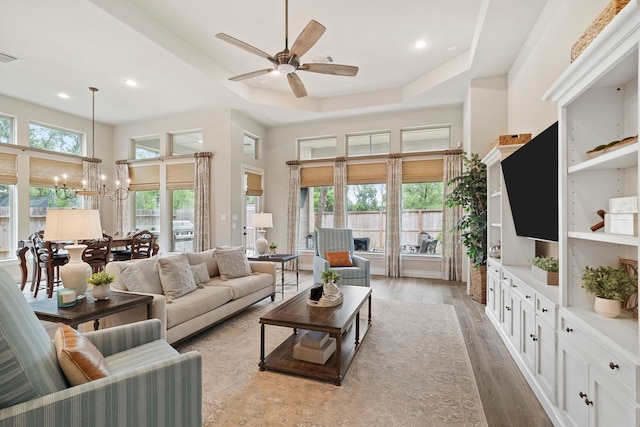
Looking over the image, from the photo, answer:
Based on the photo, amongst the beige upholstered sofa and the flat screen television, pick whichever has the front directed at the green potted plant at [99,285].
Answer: the flat screen television

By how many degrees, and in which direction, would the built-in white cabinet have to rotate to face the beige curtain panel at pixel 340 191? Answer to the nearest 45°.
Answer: approximately 90° to its right

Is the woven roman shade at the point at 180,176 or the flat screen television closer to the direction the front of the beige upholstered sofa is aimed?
the flat screen television

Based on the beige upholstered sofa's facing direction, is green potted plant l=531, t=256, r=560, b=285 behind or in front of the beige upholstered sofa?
in front

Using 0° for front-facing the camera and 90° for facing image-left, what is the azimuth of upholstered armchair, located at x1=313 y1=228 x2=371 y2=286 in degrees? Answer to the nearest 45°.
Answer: approximately 315°

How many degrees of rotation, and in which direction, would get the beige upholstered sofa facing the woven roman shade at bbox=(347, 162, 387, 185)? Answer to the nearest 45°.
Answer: approximately 90° to its left

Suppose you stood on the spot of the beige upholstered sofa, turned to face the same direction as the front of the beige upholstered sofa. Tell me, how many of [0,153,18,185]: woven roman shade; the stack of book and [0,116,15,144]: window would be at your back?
2

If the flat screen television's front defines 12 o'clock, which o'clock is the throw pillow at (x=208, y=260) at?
The throw pillow is roughly at 1 o'clock from the flat screen television.

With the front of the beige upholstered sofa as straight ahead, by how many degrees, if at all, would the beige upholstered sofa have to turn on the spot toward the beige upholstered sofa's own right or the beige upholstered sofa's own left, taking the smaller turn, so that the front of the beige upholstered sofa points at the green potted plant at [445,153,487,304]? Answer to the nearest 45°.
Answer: approximately 45° to the beige upholstered sofa's own left

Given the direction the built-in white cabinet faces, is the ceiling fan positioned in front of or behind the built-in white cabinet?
in front

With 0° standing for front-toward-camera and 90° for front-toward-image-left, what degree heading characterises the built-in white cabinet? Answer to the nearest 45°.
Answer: approximately 45°
